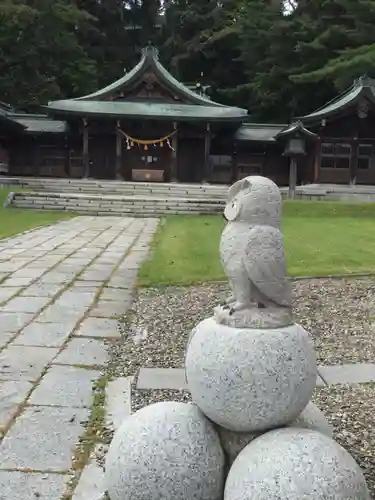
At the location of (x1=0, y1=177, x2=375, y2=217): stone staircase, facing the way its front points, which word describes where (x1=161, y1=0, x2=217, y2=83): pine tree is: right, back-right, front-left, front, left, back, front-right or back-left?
back

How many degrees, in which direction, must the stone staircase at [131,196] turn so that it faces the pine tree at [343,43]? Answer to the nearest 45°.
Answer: approximately 135° to its left

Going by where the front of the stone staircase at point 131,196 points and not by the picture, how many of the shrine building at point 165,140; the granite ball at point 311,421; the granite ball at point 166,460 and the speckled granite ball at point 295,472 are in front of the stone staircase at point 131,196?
3

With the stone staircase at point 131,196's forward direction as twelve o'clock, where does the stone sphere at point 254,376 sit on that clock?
The stone sphere is roughly at 12 o'clock from the stone staircase.

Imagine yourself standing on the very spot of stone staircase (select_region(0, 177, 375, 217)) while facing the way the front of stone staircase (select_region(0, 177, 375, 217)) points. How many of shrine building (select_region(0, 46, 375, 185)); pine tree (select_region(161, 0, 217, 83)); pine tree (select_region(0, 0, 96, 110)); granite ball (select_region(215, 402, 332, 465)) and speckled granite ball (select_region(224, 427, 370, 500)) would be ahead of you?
2

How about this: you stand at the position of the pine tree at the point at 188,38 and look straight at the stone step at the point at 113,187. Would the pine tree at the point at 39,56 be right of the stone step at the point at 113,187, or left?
right

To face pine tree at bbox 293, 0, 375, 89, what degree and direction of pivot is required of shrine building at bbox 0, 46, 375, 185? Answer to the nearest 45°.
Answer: approximately 90° to its left

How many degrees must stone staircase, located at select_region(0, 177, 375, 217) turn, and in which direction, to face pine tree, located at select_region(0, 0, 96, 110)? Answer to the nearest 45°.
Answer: approximately 135° to its right

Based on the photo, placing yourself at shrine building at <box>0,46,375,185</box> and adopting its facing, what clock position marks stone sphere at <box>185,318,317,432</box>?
The stone sphere is roughly at 12 o'clock from the shrine building.
